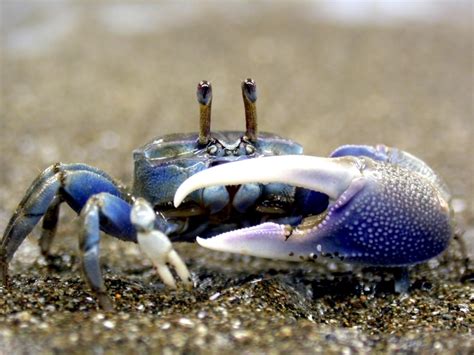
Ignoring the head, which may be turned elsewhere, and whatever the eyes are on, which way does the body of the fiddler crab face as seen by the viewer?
toward the camera
